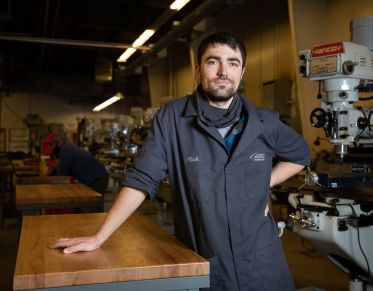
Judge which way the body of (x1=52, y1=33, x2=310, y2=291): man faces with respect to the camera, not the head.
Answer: toward the camera

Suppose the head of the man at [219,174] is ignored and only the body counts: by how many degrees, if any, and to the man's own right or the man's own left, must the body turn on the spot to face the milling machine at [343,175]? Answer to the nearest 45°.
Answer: approximately 135° to the man's own left

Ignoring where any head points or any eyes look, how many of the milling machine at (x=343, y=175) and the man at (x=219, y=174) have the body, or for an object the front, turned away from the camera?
0

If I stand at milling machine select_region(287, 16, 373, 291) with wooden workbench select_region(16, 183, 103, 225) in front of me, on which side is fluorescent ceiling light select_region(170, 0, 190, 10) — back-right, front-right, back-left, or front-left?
front-right

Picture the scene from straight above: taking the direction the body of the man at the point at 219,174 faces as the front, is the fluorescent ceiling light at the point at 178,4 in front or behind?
behind

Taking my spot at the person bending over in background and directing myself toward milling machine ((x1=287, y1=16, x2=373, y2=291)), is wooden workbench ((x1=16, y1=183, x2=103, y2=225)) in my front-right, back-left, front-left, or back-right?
front-right

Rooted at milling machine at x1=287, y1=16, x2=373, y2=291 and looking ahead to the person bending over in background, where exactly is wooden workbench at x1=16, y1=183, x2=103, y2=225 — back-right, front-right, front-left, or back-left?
front-left
